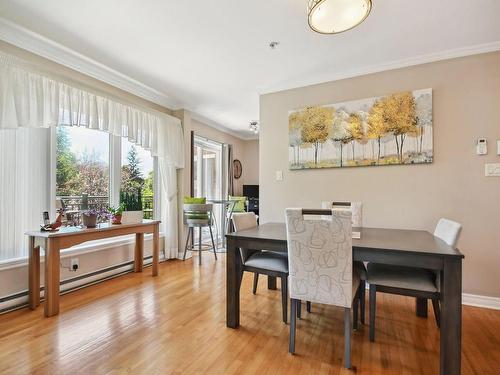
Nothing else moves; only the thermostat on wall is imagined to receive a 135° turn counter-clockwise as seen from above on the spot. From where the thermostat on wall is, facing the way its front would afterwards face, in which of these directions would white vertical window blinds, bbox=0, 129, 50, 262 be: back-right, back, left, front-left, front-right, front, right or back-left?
back

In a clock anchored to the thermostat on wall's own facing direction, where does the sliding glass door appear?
The sliding glass door is roughly at 3 o'clock from the thermostat on wall.

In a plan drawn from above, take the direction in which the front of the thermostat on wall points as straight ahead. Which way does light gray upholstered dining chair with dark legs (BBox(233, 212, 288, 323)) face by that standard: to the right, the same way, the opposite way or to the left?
to the left

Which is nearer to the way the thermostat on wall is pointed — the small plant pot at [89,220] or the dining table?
the dining table

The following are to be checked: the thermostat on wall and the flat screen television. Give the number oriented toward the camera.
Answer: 2

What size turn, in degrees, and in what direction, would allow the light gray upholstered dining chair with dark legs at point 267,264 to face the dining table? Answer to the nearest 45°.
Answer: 0° — it already faces it

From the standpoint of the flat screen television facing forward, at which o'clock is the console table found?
The console table is roughly at 1 o'clock from the flat screen television.

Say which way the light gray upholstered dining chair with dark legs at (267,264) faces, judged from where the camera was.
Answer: facing the viewer and to the right of the viewer

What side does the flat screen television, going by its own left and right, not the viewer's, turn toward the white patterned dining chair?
front

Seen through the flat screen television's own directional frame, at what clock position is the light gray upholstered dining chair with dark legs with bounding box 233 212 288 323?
The light gray upholstered dining chair with dark legs is roughly at 12 o'clock from the flat screen television.

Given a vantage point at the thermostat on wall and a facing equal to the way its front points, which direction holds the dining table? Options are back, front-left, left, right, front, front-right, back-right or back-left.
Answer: front

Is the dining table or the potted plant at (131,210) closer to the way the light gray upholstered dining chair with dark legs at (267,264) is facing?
the dining table

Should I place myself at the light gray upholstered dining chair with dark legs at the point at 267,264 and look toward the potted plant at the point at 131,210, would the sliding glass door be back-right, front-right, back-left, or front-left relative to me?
front-right

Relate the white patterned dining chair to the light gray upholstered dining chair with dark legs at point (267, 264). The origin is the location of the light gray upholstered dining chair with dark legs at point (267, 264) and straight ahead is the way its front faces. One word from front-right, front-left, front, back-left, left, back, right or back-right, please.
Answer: front

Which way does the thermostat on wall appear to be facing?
toward the camera

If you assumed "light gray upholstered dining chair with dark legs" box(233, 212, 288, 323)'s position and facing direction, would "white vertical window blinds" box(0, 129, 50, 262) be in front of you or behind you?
behind
